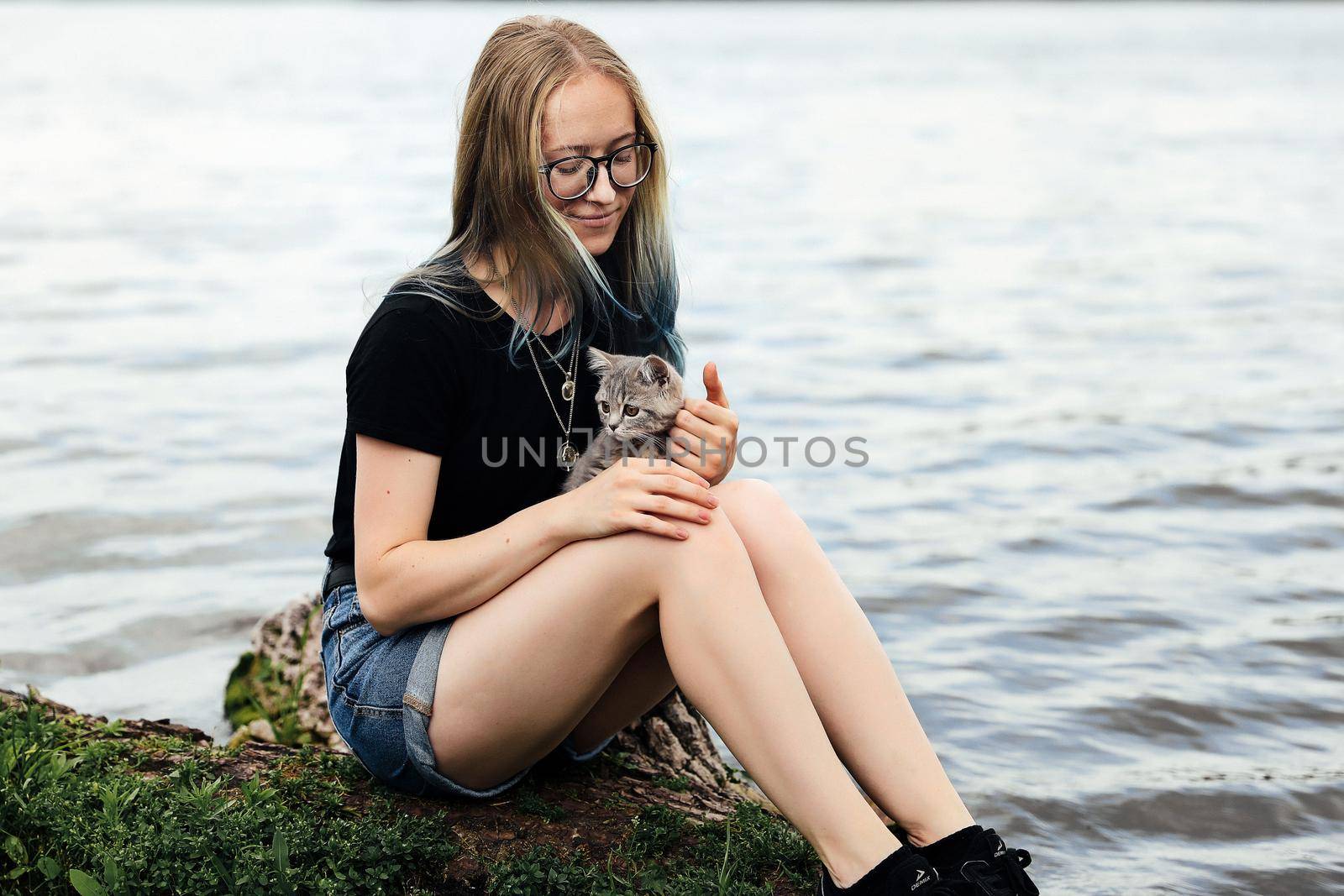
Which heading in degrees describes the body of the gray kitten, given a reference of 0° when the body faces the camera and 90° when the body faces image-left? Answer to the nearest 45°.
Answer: approximately 45°

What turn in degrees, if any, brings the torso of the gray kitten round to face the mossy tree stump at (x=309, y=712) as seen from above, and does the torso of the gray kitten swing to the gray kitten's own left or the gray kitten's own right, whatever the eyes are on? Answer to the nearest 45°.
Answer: approximately 90° to the gray kitten's own right

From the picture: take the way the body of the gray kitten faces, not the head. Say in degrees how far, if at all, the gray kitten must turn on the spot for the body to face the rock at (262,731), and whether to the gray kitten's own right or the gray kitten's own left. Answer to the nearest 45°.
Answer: approximately 90° to the gray kitten's own right

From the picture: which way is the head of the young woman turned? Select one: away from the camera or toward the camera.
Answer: toward the camera
